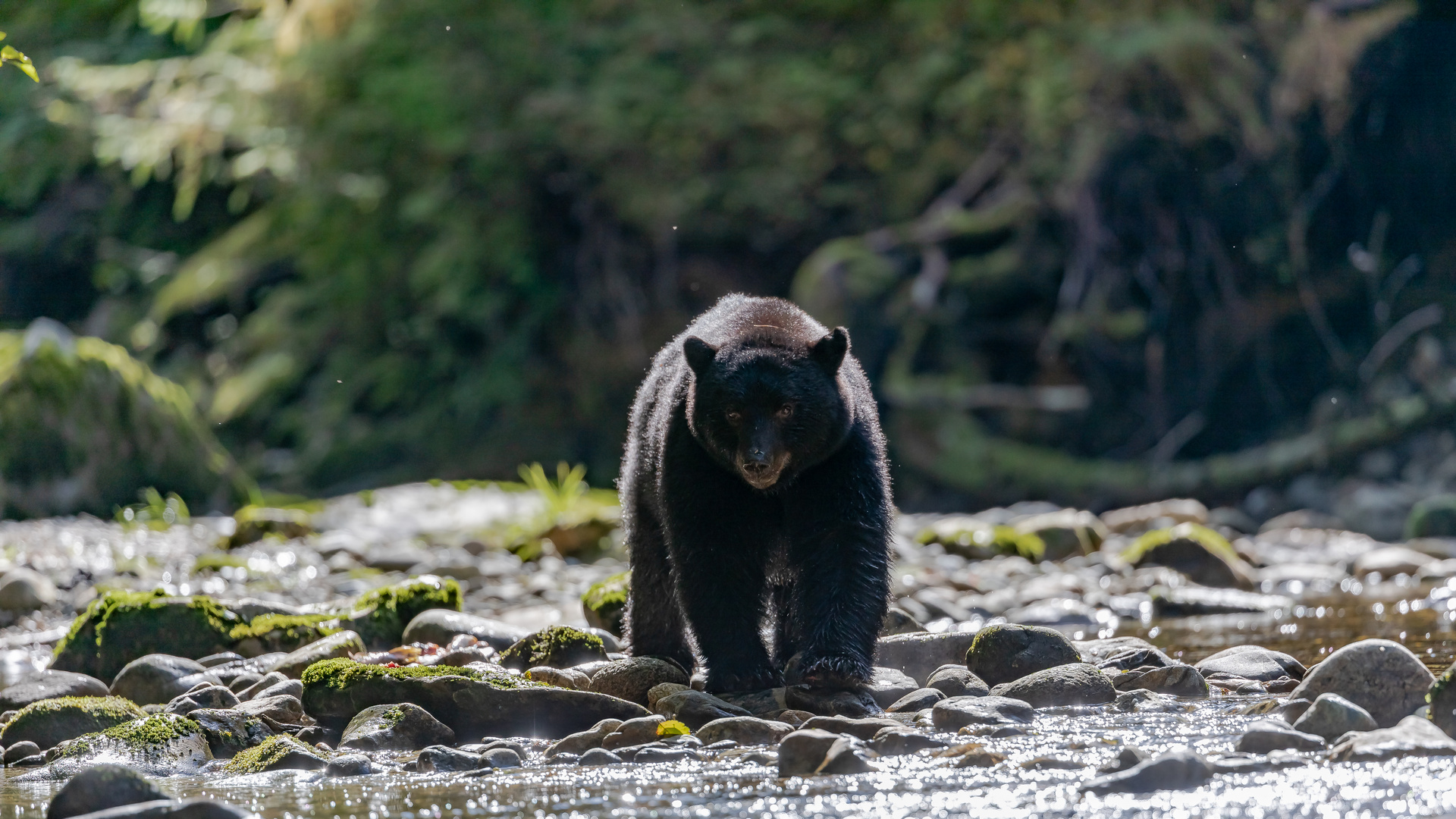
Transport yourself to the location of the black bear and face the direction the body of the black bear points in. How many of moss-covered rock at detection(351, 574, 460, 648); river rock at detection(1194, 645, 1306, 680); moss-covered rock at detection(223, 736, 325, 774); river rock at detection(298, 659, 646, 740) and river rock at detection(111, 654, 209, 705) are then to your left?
1

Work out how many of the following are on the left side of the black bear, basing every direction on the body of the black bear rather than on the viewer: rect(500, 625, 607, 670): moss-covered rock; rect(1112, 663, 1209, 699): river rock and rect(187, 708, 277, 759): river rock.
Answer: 1

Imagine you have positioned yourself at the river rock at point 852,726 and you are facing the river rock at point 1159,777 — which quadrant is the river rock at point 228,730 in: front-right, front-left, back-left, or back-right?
back-right

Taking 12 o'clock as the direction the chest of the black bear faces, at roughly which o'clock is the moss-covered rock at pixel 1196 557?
The moss-covered rock is roughly at 7 o'clock from the black bear.

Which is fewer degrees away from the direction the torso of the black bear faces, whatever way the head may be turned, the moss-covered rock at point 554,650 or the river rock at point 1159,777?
the river rock

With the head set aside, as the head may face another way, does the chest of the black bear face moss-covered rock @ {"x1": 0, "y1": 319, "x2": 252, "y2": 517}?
no

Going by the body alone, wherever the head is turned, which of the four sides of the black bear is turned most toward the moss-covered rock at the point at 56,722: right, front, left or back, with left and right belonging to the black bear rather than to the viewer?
right

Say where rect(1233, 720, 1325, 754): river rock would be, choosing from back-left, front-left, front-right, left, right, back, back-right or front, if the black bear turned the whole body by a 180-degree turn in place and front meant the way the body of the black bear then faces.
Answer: back-right

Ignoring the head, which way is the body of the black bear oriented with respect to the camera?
toward the camera

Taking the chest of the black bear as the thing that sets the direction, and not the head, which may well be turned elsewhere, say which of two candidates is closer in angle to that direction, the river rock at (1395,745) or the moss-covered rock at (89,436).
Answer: the river rock

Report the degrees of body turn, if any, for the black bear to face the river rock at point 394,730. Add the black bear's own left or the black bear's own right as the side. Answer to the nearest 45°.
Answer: approximately 45° to the black bear's own right

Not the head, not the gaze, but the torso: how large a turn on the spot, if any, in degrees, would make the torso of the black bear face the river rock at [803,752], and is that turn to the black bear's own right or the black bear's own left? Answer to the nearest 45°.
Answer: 0° — it already faces it

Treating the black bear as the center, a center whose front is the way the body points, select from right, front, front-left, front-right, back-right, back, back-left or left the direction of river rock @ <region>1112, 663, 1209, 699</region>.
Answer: left

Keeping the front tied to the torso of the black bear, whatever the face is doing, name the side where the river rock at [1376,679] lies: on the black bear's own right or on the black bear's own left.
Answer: on the black bear's own left

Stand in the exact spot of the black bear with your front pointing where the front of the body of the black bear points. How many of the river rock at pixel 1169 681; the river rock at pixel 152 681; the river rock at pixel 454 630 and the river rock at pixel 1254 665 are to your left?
2
